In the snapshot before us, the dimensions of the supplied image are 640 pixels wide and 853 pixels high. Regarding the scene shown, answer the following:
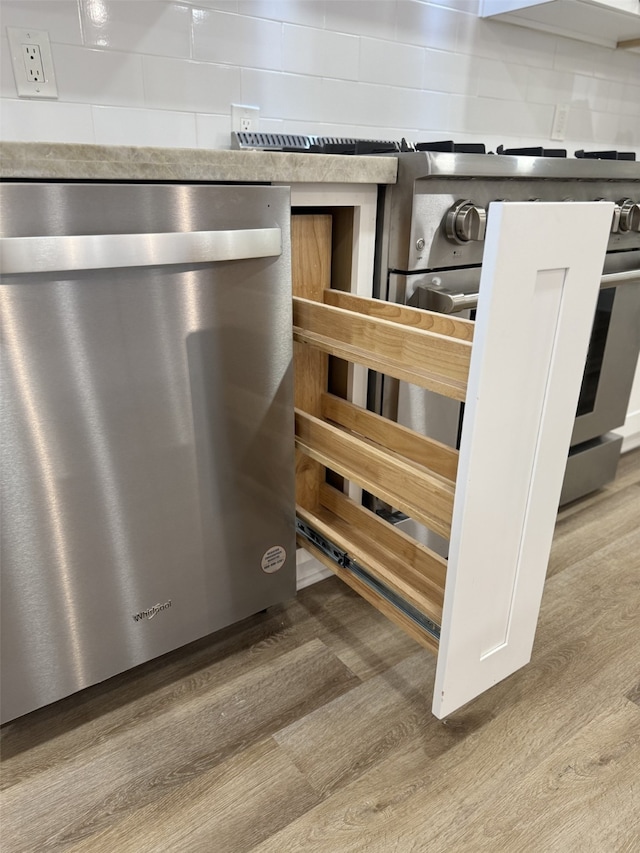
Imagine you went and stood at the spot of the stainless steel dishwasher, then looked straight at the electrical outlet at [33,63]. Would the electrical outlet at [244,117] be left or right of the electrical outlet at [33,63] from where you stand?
right

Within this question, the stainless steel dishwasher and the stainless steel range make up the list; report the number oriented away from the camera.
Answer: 0

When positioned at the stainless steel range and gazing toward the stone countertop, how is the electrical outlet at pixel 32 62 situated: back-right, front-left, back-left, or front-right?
front-right

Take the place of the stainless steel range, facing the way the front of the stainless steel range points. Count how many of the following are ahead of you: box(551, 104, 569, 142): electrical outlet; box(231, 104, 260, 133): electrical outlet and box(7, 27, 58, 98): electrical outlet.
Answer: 0

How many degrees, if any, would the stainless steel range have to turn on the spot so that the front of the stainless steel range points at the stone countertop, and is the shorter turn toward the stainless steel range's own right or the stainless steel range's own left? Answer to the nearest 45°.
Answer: approximately 90° to the stainless steel range's own right

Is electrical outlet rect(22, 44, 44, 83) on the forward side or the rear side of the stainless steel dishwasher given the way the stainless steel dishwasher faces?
on the rear side

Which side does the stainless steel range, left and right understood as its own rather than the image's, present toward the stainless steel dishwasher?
right

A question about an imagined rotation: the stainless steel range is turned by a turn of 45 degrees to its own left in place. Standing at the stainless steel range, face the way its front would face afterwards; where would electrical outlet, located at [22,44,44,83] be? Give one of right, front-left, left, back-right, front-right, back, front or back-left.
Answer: back

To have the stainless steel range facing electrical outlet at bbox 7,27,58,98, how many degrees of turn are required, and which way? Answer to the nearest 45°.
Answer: approximately 135° to its right

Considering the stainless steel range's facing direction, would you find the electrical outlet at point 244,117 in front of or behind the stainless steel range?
behind

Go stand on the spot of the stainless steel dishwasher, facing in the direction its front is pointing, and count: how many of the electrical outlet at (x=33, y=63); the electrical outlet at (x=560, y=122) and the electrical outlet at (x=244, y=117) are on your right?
0

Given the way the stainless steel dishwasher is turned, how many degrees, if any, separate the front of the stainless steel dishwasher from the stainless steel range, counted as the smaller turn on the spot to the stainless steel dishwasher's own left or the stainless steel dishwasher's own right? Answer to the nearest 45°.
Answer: approximately 45° to the stainless steel dishwasher's own left

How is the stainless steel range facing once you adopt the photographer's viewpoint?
facing the viewer and to the right of the viewer

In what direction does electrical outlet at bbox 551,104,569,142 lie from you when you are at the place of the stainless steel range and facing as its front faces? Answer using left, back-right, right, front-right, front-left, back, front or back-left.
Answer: back-left

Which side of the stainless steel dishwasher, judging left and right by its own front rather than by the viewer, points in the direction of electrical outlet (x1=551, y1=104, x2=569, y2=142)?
left

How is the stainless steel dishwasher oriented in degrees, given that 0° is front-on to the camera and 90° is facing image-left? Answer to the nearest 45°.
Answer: approximately 315°
